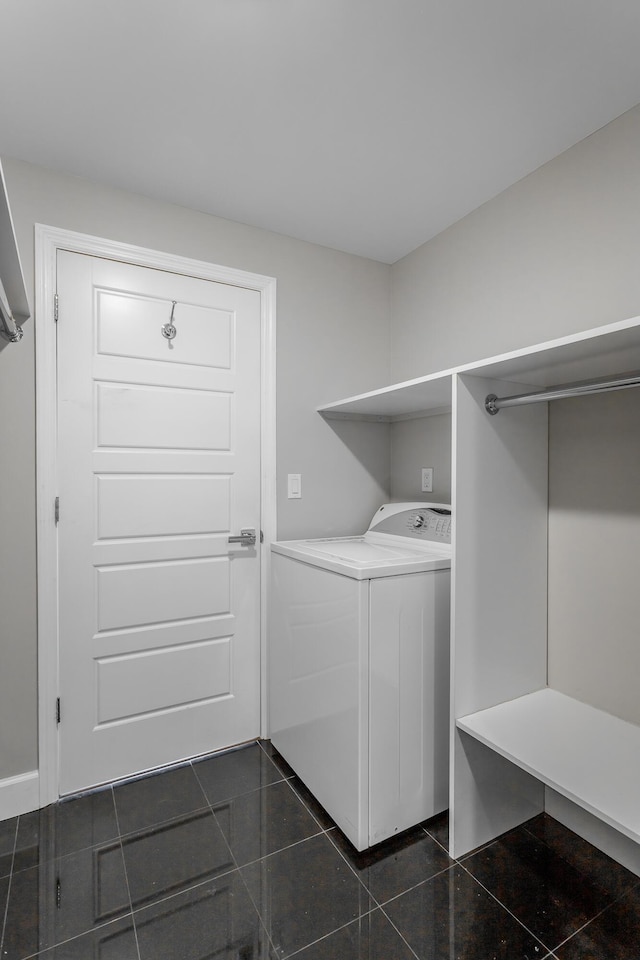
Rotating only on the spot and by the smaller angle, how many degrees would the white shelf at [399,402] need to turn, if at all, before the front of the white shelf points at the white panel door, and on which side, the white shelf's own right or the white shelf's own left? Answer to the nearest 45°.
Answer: approximately 45° to the white shelf's own right

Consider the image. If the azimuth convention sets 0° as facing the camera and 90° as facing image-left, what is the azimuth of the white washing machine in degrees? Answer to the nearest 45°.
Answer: approximately 45°

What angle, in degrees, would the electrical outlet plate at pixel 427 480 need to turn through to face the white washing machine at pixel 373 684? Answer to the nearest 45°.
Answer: approximately 45° to its left

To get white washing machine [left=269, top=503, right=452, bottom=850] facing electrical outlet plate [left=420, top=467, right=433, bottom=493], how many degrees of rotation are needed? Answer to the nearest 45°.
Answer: approximately 135° to its right

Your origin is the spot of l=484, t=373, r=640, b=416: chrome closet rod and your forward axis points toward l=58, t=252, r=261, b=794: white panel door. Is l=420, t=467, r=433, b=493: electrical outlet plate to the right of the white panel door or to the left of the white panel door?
right
